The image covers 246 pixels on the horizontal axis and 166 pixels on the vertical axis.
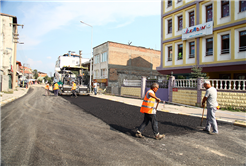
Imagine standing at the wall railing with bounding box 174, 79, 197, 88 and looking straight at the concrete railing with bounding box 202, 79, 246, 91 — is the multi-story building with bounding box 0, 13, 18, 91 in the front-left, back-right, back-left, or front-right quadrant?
back-right

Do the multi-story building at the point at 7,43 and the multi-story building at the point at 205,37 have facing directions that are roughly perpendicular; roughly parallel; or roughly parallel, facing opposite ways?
roughly parallel, facing opposite ways

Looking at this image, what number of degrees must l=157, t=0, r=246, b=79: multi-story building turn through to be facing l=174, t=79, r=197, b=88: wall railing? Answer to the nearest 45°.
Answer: approximately 45° to its left

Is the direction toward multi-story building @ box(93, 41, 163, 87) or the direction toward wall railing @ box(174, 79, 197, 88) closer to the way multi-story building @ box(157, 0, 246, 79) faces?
the wall railing

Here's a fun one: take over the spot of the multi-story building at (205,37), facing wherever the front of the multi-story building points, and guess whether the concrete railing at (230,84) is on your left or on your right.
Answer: on your left

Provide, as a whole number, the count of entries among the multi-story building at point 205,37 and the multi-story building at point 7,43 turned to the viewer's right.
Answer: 1

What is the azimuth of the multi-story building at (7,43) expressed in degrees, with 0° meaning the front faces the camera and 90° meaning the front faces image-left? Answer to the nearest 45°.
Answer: approximately 270°

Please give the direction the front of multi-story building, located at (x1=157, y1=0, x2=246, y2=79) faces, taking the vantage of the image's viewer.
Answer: facing the viewer and to the left of the viewer

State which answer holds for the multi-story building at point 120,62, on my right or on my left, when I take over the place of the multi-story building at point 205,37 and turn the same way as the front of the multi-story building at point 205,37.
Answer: on my right
